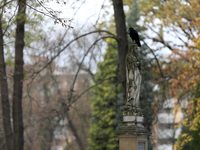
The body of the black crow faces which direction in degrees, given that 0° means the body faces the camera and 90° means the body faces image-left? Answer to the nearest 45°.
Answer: approximately 90°

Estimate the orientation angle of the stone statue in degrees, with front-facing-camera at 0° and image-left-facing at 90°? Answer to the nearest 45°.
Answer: approximately 315°

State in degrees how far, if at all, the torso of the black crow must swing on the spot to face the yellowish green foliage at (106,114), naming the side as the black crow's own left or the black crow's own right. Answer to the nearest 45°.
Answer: approximately 90° to the black crow's own right
